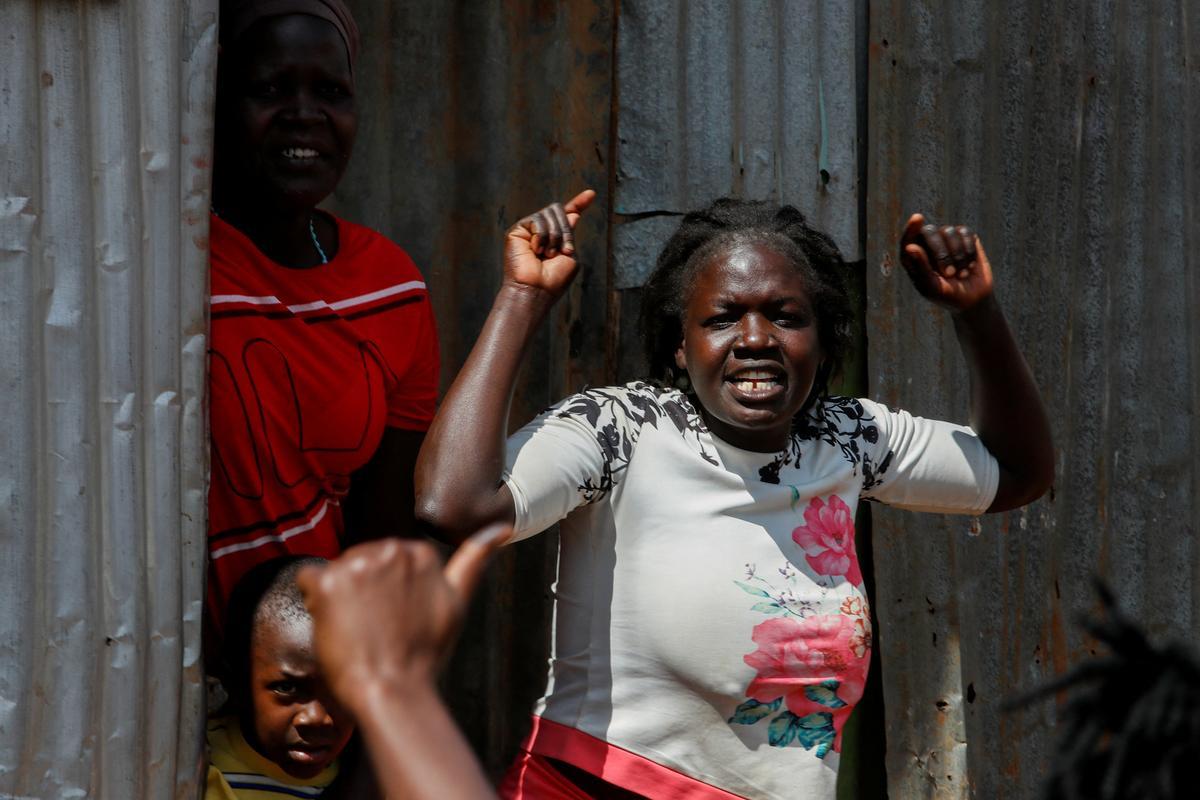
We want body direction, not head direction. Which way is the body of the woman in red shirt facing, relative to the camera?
toward the camera

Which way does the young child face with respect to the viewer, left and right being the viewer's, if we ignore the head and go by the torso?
facing the viewer and to the right of the viewer

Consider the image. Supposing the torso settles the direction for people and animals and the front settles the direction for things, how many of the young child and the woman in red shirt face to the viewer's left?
0

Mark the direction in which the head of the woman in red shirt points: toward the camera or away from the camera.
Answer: toward the camera

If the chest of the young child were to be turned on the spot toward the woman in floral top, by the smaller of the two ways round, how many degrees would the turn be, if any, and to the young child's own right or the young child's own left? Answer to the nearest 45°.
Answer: approximately 45° to the young child's own left
